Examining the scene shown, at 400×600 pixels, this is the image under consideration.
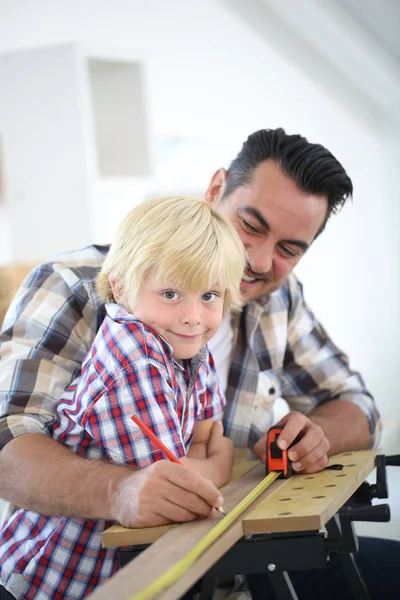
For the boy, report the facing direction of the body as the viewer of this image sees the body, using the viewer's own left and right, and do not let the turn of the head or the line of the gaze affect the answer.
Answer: facing the viewer and to the right of the viewer
